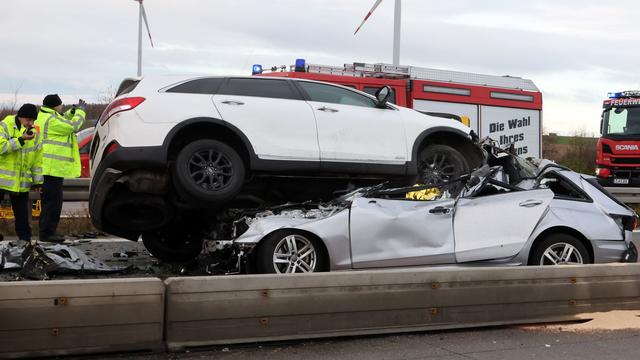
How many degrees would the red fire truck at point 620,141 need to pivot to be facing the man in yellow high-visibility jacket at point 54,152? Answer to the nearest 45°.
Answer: approximately 45° to its right

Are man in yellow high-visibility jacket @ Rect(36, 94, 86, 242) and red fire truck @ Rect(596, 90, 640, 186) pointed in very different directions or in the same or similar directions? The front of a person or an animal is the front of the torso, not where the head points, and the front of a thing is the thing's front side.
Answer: very different directions

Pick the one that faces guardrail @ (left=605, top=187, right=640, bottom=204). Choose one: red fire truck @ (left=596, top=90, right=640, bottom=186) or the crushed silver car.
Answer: the red fire truck

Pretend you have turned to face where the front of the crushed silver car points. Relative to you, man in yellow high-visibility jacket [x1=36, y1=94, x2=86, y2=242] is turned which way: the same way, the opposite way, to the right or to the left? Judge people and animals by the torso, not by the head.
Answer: to the right

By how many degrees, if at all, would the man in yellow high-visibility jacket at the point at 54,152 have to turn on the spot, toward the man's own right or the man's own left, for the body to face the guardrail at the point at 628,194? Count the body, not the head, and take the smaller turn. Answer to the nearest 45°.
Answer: approximately 45° to the man's own right
